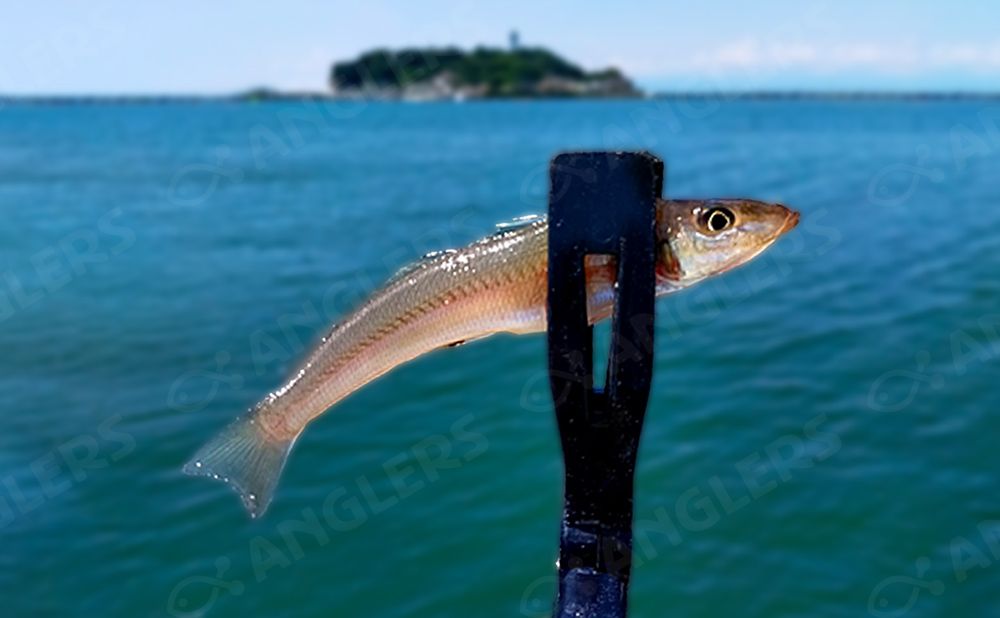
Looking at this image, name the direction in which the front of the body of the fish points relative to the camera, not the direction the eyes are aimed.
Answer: to the viewer's right
